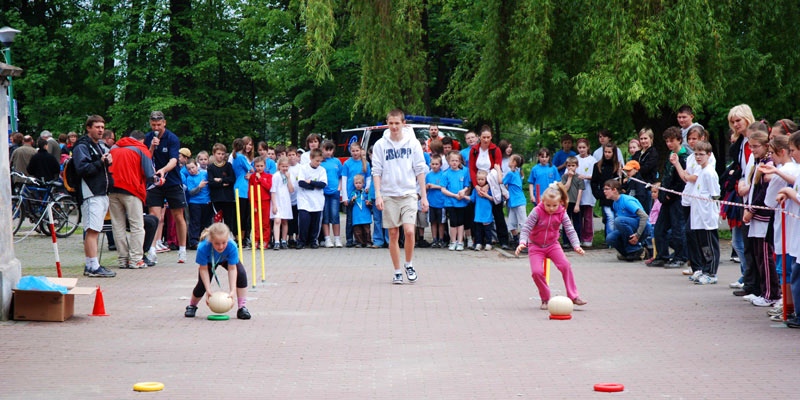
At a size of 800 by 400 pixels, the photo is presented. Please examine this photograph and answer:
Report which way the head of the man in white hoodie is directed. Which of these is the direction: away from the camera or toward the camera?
toward the camera

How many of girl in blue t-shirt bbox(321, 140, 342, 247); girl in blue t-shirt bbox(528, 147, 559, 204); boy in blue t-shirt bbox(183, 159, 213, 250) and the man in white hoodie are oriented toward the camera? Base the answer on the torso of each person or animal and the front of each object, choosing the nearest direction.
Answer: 4

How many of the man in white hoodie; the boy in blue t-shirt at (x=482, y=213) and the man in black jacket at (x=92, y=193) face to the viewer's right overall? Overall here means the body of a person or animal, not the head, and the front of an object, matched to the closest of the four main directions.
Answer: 1

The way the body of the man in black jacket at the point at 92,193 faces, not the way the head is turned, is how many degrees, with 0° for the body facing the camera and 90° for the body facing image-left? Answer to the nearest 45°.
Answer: approximately 270°

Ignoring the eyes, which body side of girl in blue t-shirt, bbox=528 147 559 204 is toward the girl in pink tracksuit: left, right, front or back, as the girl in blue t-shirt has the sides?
front

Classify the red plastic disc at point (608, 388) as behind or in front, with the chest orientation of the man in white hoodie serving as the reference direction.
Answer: in front

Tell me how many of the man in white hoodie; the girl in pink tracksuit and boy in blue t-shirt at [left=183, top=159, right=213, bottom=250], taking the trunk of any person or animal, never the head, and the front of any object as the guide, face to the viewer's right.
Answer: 0

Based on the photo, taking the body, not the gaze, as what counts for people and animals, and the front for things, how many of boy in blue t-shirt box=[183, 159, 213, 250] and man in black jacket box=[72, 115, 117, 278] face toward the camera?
1

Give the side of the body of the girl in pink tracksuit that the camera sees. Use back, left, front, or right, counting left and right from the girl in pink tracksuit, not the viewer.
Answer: front

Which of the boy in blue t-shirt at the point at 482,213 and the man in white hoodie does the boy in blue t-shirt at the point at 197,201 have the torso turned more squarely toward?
the man in white hoodie

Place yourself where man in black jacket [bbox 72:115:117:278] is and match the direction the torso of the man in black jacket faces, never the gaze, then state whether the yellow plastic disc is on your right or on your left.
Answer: on your right

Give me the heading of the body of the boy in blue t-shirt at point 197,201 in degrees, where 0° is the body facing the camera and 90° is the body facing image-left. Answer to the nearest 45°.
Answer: approximately 0°

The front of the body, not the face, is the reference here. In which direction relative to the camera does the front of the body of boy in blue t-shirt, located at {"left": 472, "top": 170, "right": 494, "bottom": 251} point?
toward the camera

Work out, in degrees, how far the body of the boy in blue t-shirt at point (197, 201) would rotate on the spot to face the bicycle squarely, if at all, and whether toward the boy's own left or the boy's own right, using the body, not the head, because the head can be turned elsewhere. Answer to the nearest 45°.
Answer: approximately 135° to the boy's own right

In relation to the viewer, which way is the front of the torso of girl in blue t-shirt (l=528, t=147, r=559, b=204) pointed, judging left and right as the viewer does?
facing the viewer
